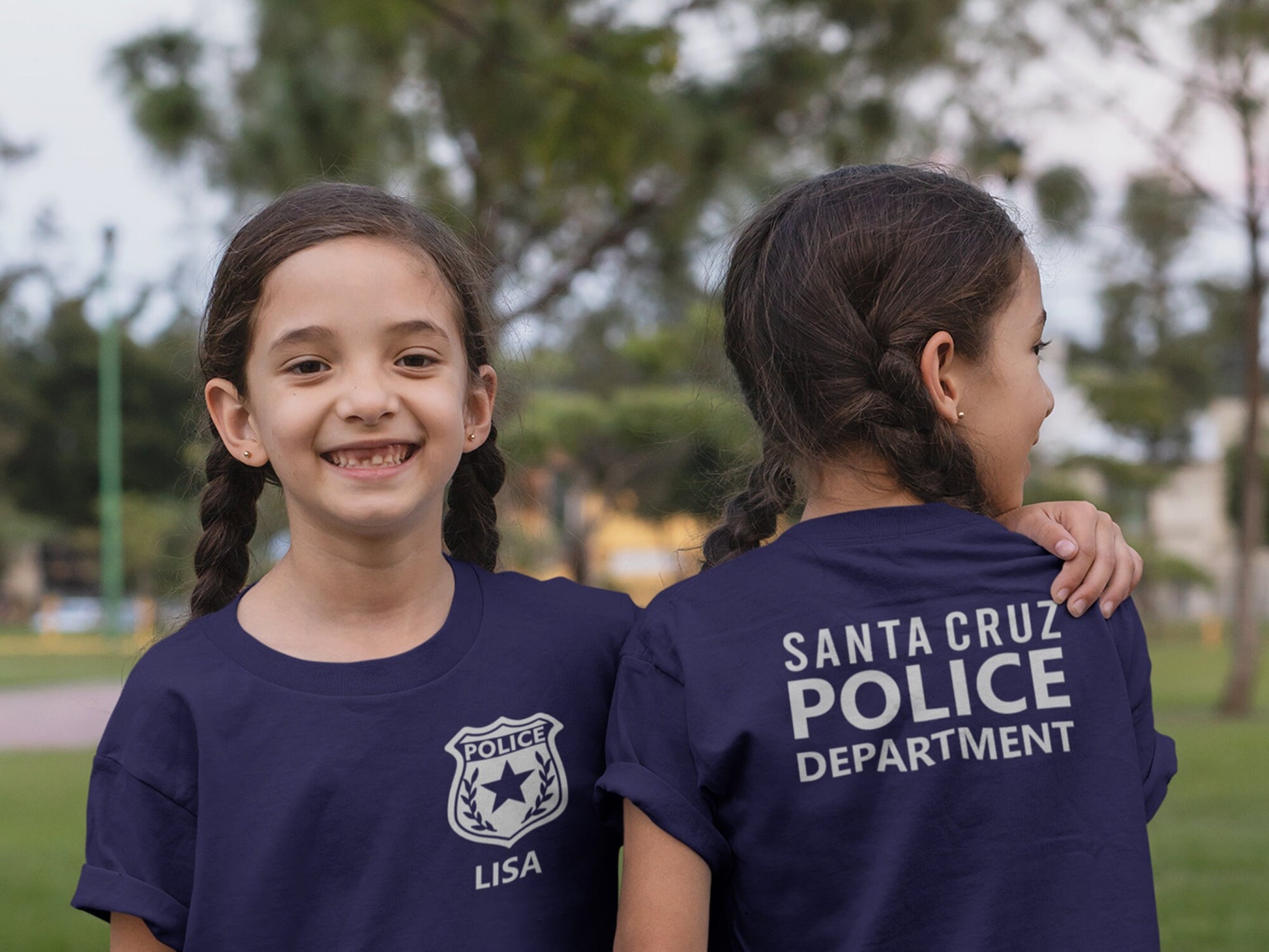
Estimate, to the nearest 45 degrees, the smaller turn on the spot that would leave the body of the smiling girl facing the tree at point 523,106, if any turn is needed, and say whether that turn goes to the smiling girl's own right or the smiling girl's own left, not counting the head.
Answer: approximately 180°

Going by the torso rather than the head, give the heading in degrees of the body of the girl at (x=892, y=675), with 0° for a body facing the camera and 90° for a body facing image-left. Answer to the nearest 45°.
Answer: approximately 180°

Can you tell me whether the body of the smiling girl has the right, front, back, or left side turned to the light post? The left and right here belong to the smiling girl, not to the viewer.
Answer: back

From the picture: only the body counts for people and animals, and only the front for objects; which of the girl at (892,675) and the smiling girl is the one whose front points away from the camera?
the girl

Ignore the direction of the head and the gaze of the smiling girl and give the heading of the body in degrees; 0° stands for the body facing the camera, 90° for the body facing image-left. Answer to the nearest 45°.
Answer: approximately 0°

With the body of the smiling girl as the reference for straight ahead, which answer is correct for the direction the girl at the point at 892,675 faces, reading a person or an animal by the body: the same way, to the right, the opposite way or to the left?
the opposite way

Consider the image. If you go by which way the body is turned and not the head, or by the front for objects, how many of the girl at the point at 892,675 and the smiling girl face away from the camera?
1

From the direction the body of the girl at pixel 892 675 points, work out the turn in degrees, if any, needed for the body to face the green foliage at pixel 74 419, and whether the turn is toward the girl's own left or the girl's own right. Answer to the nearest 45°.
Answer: approximately 45° to the girl's own left
